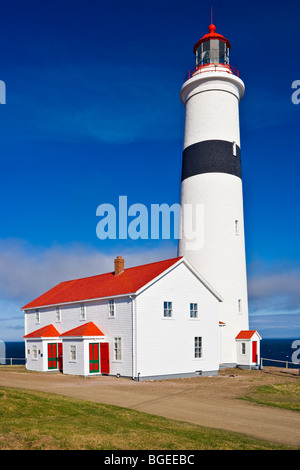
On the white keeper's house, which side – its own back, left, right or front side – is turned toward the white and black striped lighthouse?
back

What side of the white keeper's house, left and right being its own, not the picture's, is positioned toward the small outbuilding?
back

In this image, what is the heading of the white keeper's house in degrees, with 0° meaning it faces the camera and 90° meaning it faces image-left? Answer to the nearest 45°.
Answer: approximately 45°

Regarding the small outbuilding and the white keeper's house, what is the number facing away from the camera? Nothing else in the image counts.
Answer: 0
